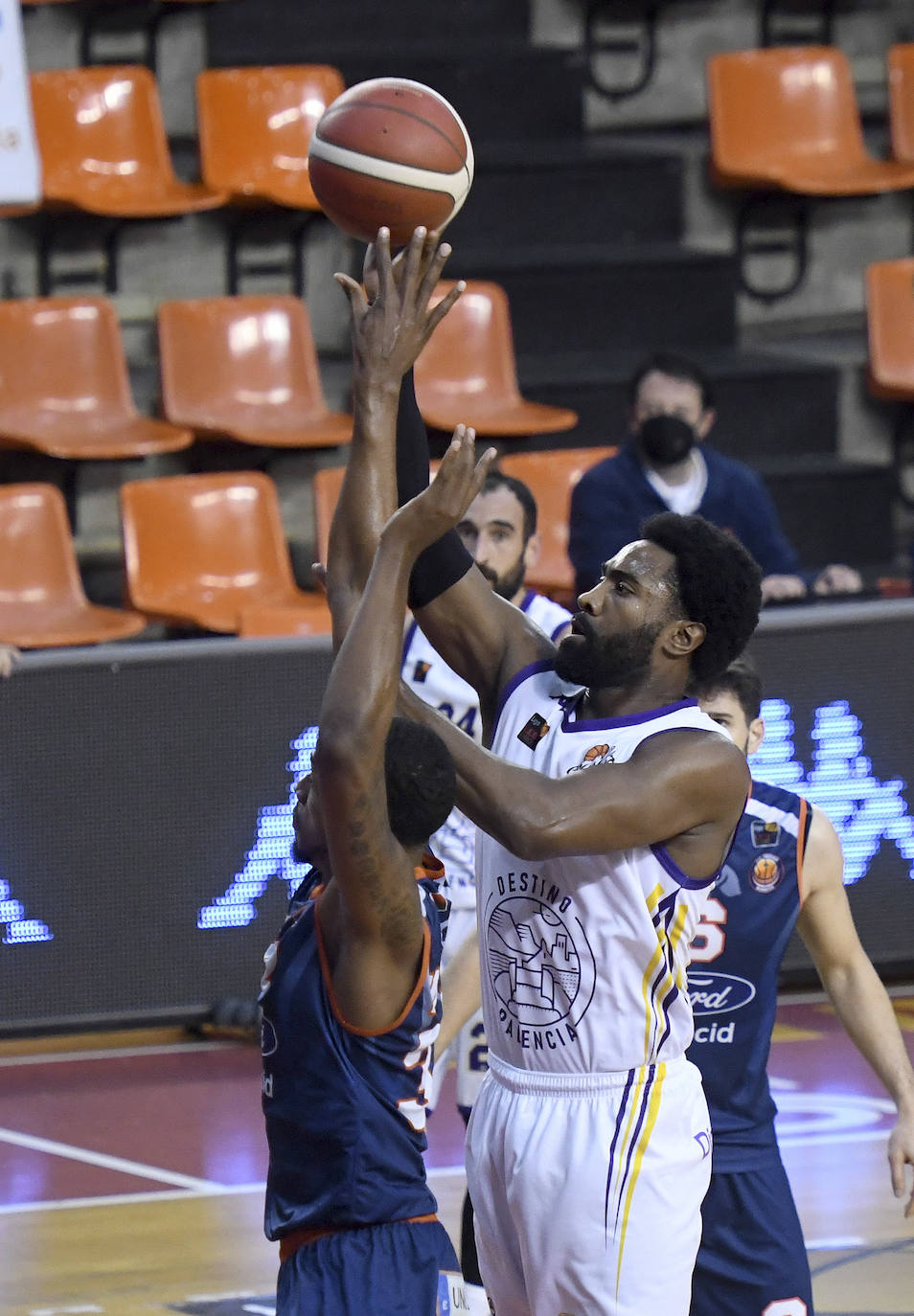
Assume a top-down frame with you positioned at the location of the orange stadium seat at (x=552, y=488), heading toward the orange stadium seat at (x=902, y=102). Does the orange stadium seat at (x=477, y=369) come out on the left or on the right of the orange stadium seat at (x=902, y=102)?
left

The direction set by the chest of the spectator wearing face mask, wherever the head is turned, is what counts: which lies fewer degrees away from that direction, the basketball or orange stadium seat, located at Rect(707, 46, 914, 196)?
the basketball

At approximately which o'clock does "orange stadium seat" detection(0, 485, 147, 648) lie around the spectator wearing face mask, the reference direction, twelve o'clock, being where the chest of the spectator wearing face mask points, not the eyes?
The orange stadium seat is roughly at 3 o'clock from the spectator wearing face mask.

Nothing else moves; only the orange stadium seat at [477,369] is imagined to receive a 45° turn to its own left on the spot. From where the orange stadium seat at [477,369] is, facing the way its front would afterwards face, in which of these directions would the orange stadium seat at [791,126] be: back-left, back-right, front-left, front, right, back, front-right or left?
front-left

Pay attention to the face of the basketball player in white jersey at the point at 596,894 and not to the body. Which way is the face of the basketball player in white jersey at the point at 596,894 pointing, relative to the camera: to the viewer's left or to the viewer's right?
to the viewer's left

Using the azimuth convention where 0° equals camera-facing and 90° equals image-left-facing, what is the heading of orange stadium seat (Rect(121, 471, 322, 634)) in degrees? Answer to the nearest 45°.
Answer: approximately 315°

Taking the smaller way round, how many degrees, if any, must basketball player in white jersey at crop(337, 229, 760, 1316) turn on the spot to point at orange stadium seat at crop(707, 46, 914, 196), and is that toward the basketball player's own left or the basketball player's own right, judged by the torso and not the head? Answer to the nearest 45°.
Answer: approximately 135° to the basketball player's own right
